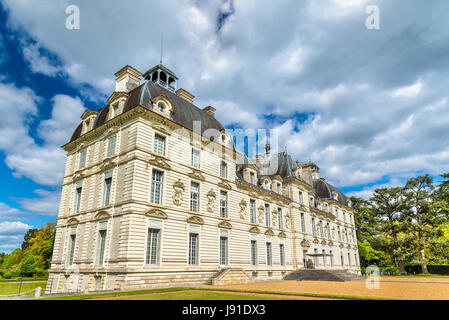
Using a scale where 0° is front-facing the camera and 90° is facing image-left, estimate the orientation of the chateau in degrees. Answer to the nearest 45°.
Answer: approximately 315°

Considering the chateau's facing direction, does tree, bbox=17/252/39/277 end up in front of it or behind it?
behind

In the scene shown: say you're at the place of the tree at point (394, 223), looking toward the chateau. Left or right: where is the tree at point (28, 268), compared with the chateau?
right

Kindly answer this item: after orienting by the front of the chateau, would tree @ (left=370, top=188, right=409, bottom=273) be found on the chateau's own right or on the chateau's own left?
on the chateau's own left
